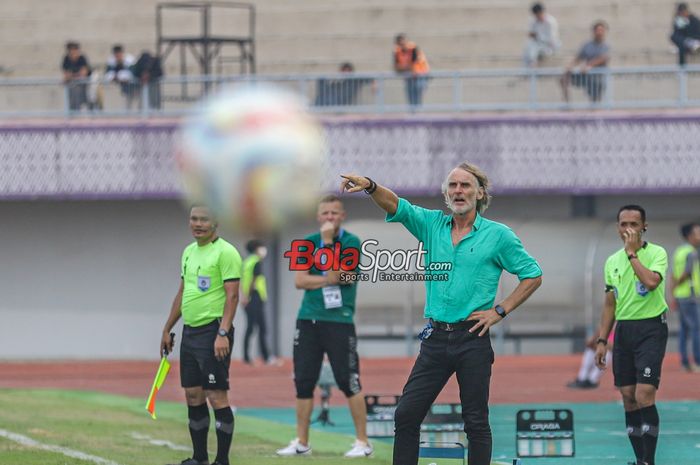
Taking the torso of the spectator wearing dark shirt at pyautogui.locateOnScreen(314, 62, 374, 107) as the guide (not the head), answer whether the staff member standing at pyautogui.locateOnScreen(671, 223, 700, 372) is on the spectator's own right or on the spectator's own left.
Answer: on the spectator's own left

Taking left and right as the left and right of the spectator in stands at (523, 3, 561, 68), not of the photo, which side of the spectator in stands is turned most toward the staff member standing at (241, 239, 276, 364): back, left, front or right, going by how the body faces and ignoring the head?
front

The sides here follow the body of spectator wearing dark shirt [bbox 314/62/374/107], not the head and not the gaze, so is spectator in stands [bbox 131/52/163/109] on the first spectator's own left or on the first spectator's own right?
on the first spectator's own right

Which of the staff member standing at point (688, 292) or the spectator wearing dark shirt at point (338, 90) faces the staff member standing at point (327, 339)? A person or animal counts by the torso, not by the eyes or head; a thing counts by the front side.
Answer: the spectator wearing dark shirt

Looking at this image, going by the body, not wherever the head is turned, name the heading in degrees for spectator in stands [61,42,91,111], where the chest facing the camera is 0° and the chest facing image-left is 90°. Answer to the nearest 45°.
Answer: approximately 0°

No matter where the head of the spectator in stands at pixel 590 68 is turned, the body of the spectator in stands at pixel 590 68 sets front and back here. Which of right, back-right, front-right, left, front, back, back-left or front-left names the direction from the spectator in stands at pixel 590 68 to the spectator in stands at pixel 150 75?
front-right

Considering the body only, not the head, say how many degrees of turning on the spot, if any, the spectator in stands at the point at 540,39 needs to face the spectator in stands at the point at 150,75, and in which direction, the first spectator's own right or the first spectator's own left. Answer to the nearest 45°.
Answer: approximately 45° to the first spectator's own right
